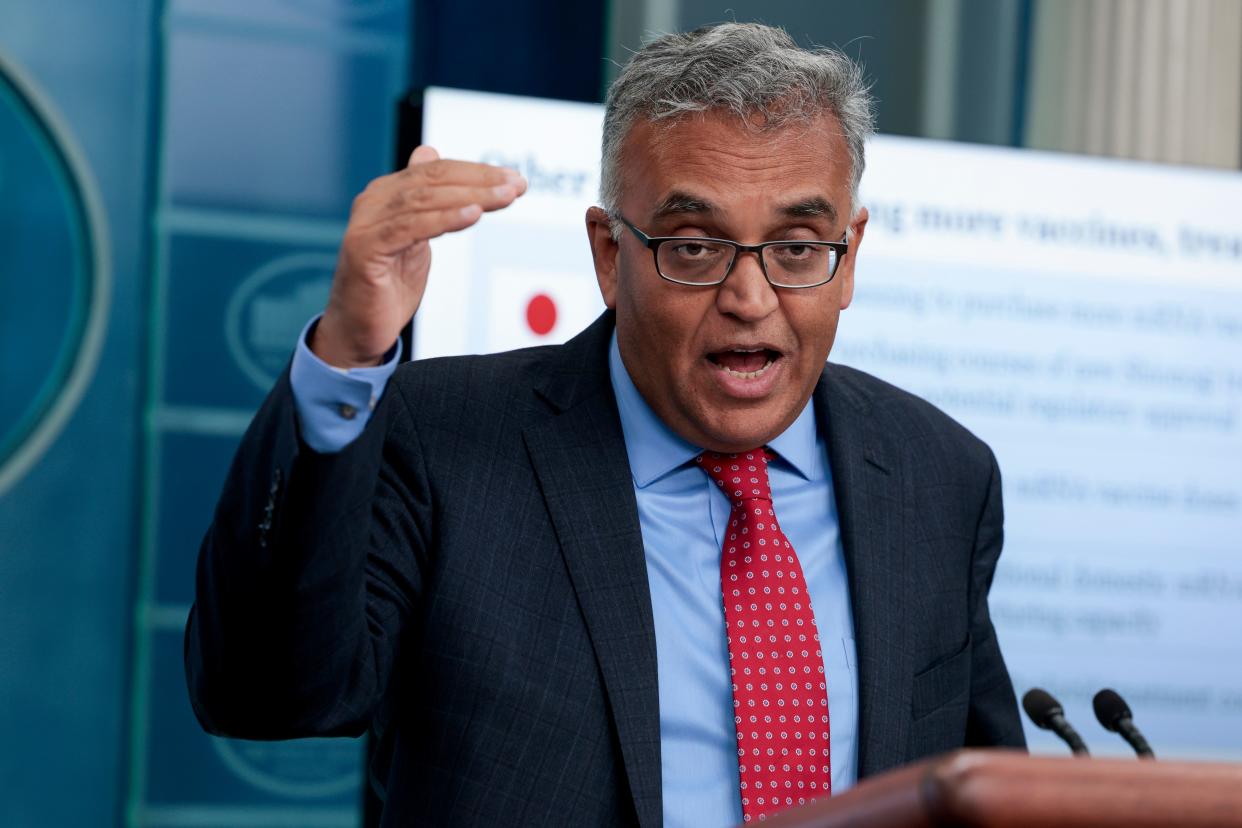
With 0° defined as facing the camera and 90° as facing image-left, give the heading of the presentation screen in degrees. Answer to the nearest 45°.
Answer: approximately 315°

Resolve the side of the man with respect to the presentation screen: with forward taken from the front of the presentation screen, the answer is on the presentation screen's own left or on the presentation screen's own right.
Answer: on the presentation screen's own right

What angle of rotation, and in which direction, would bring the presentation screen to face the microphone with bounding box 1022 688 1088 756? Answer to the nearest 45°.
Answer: approximately 45° to its right

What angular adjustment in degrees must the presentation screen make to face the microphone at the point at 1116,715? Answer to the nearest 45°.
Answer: approximately 45° to its right

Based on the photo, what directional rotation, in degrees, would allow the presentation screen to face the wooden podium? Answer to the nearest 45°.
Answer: approximately 45° to its right
